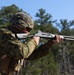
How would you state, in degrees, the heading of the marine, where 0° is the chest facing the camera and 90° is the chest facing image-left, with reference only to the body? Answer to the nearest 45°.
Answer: approximately 270°
